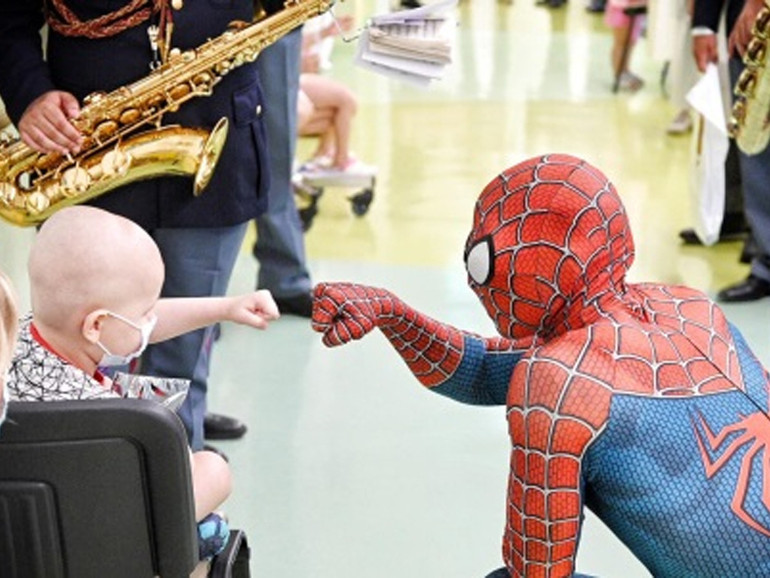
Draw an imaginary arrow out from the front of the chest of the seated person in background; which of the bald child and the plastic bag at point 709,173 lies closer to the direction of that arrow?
the plastic bag

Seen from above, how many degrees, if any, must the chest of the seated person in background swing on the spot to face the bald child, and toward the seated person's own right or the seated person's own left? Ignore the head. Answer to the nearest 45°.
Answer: approximately 90° to the seated person's own right

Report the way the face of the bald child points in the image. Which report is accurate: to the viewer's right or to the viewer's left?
to the viewer's right

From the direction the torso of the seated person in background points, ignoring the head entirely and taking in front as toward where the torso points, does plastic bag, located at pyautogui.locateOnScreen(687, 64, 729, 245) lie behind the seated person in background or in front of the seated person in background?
in front

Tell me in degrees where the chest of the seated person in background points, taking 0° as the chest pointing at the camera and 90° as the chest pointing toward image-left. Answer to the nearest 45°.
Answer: approximately 270°
